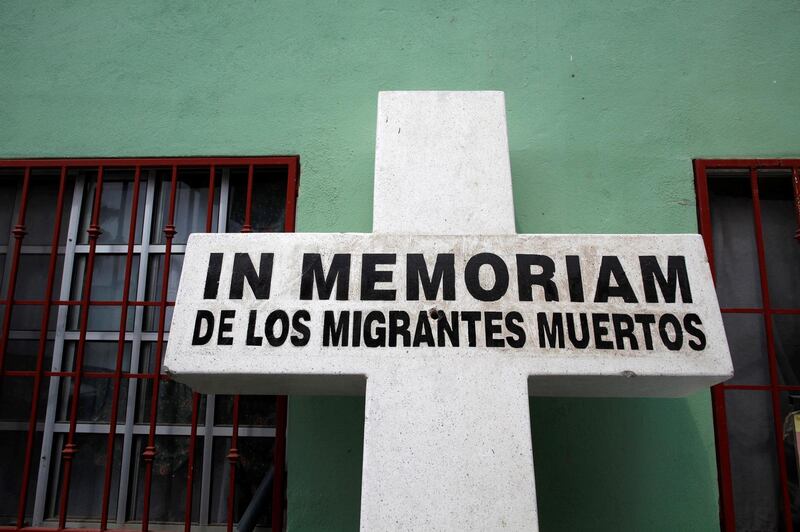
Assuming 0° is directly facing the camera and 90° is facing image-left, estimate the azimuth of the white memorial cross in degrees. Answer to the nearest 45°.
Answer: approximately 0°
